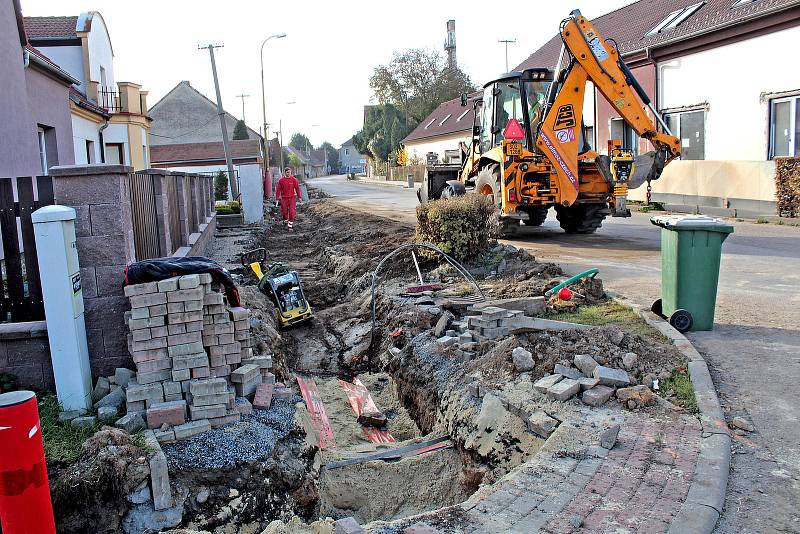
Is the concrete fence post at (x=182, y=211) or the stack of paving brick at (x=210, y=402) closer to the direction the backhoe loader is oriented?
the concrete fence post

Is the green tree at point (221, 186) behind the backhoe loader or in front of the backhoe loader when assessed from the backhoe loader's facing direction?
in front

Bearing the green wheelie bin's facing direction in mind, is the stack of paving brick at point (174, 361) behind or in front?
behind

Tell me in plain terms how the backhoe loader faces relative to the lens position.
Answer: facing away from the viewer and to the left of the viewer

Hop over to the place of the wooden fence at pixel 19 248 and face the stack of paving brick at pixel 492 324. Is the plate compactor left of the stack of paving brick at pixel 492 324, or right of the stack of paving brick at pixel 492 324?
left

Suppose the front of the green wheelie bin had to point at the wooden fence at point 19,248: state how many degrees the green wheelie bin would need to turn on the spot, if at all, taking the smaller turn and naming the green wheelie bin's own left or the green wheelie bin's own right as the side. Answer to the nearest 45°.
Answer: approximately 180°

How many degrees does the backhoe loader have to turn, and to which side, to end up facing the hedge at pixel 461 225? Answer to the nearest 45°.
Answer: approximately 90° to its left

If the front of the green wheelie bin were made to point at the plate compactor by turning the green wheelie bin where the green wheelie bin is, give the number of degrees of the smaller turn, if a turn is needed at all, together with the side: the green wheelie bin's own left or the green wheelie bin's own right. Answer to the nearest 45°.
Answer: approximately 135° to the green wheelie bin's own left

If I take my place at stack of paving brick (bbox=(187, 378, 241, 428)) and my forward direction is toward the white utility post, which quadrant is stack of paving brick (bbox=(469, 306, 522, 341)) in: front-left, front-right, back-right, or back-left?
back-right

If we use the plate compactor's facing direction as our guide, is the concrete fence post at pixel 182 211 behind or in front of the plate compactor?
behind

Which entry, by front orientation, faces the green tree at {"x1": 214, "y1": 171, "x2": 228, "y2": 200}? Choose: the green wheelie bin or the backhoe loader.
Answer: the backhoe loader
